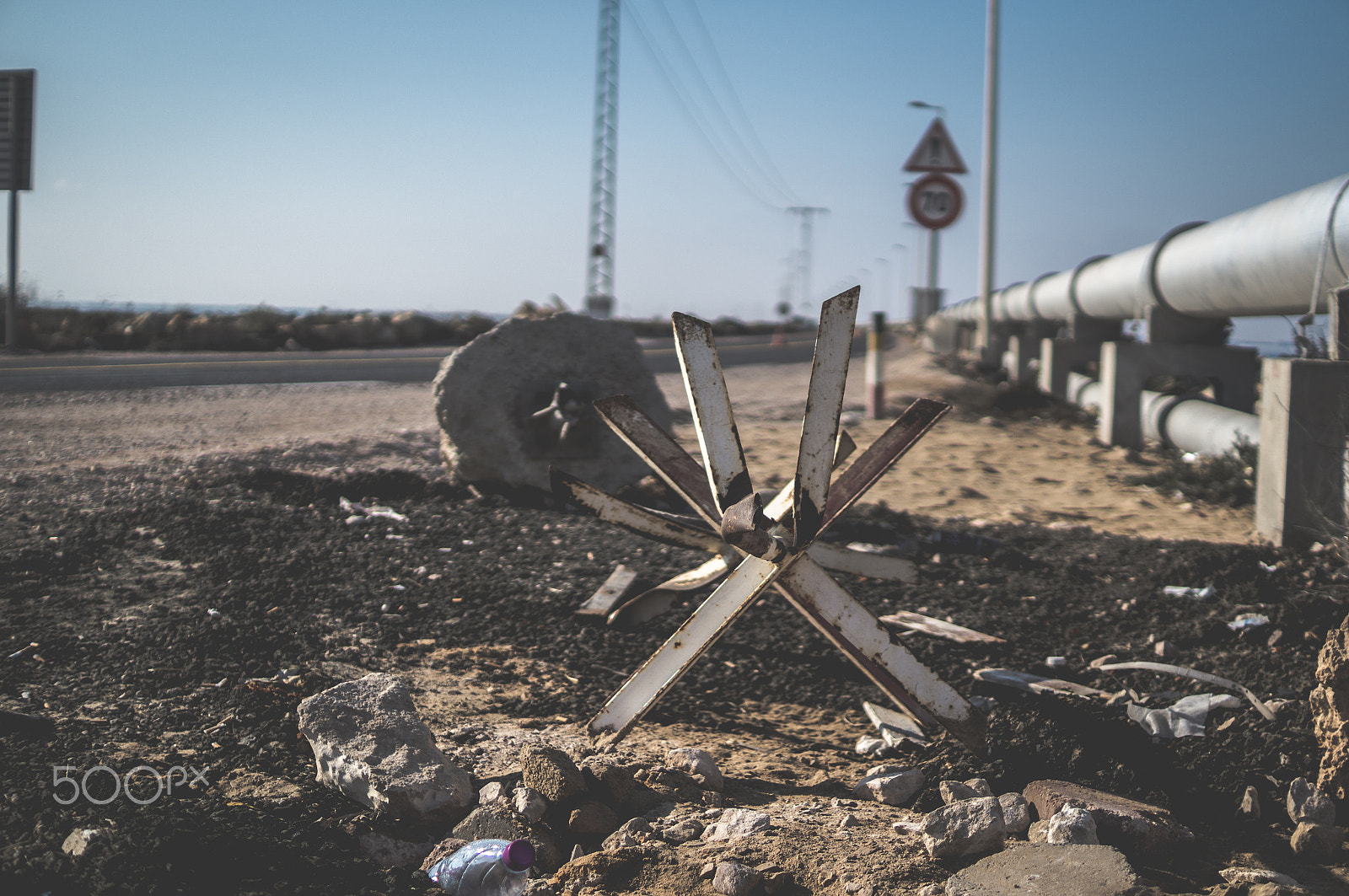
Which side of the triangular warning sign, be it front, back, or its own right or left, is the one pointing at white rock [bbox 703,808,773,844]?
front

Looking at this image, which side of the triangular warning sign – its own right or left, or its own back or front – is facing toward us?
front

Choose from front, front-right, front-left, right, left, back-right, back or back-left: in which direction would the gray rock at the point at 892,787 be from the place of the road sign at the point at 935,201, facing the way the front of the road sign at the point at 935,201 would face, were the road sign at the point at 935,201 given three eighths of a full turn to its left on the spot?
back-right

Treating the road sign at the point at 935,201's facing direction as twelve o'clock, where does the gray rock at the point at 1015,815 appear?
The gray rock is roughly at 12 o'clock from the road sign.

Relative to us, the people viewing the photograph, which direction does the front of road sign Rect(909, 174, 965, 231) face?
facing the viewer

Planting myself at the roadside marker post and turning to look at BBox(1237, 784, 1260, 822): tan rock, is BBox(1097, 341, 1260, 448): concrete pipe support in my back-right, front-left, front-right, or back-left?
front-left

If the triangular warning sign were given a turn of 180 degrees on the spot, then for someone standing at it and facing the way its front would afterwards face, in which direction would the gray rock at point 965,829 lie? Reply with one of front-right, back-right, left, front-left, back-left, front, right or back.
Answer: back

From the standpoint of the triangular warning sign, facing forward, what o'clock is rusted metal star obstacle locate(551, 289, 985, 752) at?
The rusted metal star obstacle is roughly at 12 o'clock from the triangular warning sign.

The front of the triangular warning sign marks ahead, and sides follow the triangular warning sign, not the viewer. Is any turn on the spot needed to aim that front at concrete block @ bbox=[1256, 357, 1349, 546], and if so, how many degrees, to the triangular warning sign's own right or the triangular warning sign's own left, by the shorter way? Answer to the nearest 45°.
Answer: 0° — it already faces it

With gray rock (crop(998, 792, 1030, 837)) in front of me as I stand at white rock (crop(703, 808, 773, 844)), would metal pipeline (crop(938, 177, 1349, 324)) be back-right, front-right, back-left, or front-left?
front-left

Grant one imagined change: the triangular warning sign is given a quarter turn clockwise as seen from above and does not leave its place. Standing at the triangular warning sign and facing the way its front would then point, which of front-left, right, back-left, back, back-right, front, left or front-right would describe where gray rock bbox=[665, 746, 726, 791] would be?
left

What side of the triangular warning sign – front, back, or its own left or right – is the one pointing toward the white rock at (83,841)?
front

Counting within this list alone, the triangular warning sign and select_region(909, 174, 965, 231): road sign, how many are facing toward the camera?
2
